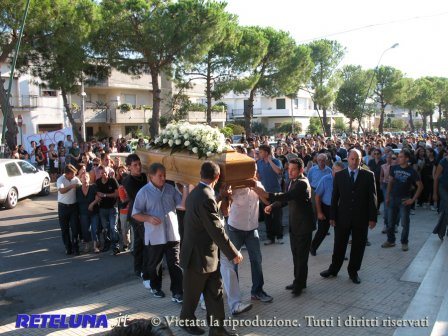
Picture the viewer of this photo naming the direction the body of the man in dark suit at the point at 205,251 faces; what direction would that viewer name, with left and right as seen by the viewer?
facing away from the viewer and to the right of the viewer

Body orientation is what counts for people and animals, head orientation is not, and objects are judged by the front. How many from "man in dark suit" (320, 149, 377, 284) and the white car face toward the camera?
1

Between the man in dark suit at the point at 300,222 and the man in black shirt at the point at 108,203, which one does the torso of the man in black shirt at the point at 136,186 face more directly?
the man in dark suit

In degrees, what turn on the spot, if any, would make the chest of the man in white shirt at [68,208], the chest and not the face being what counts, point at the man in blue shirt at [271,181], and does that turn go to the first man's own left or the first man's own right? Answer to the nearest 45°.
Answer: approximately 45° to the first man's own left

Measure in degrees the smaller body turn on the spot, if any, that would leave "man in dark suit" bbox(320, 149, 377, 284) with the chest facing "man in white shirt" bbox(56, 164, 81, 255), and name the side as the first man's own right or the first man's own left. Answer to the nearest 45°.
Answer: approximately 90° to the first man's own right
